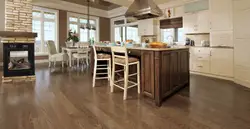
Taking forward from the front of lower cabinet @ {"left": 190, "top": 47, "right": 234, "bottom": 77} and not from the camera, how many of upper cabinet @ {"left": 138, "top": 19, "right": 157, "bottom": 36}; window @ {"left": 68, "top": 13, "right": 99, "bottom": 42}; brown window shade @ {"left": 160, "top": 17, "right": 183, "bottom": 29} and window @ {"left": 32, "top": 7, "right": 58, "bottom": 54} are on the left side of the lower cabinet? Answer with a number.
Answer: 0

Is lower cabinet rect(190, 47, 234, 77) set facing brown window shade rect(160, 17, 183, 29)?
no

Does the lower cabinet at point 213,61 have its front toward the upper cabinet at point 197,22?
no

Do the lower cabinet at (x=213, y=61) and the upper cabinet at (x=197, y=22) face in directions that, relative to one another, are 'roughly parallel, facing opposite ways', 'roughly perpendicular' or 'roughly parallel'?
roughly parallel

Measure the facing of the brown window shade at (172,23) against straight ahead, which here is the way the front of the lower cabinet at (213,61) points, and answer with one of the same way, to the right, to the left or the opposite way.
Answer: the same way

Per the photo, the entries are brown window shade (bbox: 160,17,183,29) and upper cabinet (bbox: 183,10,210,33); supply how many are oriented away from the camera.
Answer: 0

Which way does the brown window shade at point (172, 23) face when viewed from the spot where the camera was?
facing the viewer and to the left of the viewer
